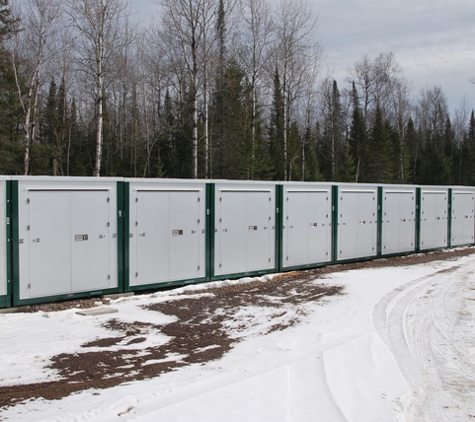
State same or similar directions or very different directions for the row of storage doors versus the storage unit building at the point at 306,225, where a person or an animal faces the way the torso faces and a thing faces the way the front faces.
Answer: same or similar directions

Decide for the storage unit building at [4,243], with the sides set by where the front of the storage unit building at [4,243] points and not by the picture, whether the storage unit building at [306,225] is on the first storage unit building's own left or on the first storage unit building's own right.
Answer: on the first storage unit building's own left

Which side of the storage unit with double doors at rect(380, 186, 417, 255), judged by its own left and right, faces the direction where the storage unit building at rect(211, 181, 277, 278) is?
right

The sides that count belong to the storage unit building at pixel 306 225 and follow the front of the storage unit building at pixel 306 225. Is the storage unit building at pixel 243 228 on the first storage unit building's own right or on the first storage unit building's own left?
on the first storage unit building's own right

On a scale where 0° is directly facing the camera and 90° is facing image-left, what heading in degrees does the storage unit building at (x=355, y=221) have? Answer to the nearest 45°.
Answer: approximately 315°

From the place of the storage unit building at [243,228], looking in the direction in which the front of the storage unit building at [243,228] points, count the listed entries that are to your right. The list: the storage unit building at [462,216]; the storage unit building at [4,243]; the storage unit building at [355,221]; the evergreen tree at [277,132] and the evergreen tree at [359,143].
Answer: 1

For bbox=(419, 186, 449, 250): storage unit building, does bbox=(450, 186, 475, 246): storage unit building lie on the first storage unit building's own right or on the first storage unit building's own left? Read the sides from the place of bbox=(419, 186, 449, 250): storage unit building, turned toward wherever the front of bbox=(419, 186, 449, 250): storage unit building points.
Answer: on the first storage unit building's own left

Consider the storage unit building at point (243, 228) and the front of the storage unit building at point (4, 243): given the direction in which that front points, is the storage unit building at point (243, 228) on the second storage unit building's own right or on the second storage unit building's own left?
on the second storage unit building's own left

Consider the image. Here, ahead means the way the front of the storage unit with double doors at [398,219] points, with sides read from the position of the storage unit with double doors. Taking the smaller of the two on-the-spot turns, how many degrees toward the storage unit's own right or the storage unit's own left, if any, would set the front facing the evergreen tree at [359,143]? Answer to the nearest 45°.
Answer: approximately 135° to the storage unit's own left

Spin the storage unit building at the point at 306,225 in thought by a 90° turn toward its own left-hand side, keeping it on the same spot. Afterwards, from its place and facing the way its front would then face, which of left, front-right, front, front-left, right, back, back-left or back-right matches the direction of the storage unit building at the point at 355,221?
front

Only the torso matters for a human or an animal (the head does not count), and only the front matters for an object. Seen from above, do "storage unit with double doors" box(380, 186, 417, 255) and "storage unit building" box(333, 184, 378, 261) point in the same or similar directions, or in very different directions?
same or similar directions

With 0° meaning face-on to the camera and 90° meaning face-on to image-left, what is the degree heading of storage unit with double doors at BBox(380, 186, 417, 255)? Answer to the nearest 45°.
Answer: approximately 315°

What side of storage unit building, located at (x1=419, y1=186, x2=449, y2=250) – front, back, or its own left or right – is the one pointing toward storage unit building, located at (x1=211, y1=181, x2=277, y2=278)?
right

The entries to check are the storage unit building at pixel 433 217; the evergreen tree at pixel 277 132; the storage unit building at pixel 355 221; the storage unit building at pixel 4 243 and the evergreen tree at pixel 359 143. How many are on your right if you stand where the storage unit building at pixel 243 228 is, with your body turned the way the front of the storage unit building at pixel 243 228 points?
1

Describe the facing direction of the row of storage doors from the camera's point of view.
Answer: facing the viewer and to the right of the viewer

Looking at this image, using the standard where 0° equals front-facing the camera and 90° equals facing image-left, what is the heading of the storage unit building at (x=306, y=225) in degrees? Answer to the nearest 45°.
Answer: approximately 315°

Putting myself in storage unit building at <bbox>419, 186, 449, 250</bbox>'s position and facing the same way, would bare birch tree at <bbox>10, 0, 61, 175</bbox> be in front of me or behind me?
behind

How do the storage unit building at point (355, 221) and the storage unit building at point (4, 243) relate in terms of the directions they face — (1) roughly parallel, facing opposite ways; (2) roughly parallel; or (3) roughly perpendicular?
roughly parallel
